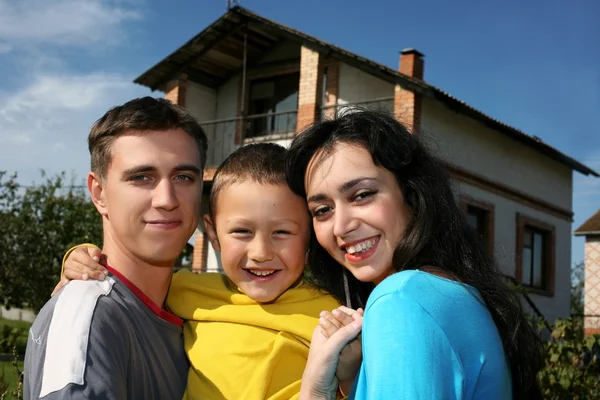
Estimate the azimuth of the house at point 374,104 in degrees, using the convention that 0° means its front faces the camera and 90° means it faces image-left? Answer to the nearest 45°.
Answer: approximately 45°

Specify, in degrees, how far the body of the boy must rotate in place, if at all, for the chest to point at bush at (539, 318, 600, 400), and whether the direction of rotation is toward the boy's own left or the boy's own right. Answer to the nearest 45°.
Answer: approximately 135° to the boy's own left

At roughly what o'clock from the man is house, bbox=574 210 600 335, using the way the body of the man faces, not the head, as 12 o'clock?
The house is roughly at 9 o'clock from the man.

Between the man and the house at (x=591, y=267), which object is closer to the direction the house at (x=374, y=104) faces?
the man

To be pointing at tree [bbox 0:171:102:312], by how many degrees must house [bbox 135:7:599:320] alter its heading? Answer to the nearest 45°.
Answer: approximately 45° to its right

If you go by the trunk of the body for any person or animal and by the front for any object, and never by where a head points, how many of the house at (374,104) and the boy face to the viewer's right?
0

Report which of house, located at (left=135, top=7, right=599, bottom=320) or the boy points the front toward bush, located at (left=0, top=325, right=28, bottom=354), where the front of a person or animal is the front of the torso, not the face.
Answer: the house

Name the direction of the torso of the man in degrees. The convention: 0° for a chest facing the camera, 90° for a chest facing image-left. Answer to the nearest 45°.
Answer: approximately 315°

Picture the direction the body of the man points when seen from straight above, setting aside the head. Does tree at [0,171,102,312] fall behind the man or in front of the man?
behind

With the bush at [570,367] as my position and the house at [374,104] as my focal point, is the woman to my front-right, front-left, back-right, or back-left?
back-left

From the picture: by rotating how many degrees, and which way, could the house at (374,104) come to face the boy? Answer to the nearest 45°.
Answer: approximately 45° to its left

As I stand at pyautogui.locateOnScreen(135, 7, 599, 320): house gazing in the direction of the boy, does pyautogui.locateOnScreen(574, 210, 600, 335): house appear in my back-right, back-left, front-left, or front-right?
back-left

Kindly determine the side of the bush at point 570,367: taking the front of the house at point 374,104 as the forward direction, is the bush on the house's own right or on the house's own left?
on the house's own left
